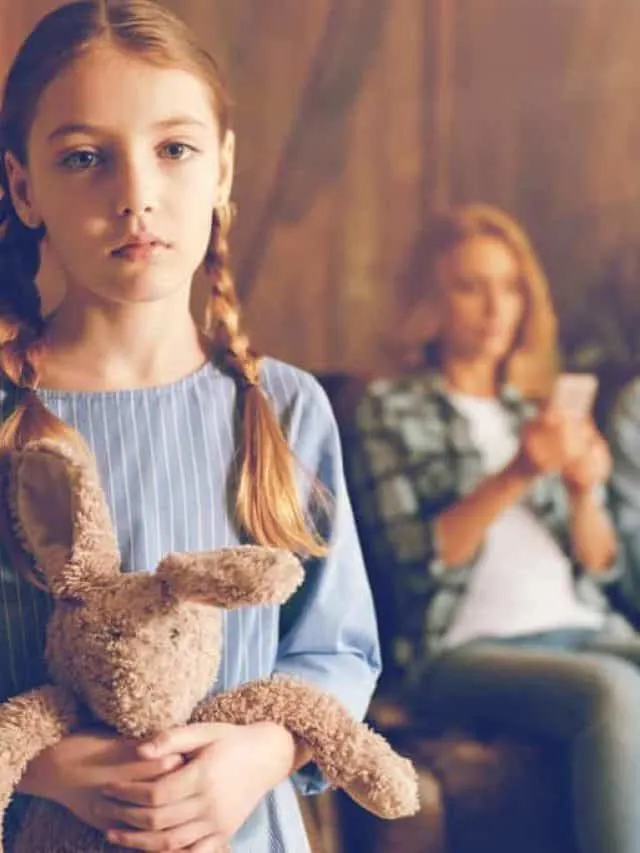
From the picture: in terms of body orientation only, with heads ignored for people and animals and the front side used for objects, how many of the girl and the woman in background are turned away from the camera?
0

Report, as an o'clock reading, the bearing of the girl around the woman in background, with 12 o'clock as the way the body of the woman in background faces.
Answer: The girl is roughly at 2 o'clock from the woman in background.

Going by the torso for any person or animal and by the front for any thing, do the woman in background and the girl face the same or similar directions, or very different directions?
same or similar directions

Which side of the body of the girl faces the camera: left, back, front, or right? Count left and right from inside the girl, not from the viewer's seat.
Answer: front

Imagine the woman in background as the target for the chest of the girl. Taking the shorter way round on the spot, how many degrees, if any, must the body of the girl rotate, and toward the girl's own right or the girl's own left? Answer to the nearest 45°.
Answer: approximately 135° to the girl's own left

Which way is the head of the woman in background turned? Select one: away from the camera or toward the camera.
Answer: toward the camera

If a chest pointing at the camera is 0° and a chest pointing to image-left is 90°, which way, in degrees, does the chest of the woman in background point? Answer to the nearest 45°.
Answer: approximately 315°
